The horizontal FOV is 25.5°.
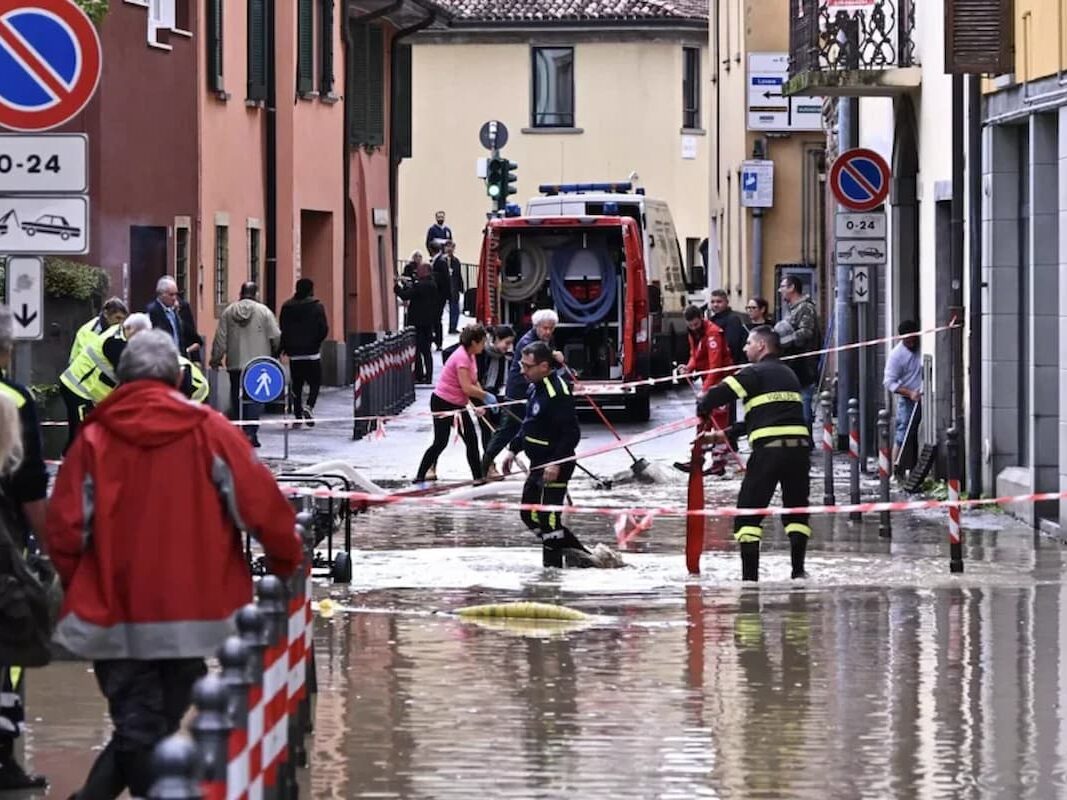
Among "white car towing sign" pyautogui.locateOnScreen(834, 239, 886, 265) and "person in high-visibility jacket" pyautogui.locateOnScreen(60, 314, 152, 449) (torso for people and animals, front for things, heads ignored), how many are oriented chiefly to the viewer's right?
1

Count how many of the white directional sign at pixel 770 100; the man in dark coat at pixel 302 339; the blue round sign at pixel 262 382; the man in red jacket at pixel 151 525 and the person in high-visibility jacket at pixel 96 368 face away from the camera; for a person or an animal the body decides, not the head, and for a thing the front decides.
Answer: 2

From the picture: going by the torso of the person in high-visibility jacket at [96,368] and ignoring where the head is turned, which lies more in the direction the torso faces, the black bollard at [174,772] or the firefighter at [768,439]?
the firefighter

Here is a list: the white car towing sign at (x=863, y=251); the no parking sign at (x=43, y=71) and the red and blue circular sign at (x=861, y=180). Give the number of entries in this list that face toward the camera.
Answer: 3

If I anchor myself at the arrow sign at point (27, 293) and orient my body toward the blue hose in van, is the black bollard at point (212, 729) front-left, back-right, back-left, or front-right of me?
back-right

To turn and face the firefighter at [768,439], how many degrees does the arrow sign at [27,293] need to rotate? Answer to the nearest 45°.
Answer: approximately 135° to its left

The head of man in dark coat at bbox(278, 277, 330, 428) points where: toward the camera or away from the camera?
away from the camera

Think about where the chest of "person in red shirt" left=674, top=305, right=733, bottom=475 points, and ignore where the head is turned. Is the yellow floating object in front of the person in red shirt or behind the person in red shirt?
in front

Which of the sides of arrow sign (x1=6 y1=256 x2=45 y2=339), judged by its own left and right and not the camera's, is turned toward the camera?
front

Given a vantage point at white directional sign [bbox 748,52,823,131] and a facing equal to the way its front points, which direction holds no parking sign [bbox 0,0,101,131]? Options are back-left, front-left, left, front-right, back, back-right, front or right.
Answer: front

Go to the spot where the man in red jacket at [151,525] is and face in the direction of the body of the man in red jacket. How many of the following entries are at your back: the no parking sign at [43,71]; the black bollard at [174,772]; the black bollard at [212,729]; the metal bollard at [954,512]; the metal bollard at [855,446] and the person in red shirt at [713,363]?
2

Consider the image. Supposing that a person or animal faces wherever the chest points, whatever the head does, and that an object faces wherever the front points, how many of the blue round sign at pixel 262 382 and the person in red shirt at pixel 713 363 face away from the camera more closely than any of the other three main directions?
0

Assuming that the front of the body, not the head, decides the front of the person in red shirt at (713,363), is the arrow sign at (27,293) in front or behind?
in front

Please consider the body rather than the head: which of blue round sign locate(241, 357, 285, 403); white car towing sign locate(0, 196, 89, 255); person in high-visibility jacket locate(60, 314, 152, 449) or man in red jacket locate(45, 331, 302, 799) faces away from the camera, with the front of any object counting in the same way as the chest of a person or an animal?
the man in red jacket

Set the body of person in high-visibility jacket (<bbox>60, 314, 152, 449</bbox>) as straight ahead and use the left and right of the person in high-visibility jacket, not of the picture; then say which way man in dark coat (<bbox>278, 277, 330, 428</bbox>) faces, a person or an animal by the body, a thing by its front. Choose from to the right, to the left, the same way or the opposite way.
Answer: to the left

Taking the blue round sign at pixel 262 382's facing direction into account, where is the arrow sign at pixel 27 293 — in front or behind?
in front

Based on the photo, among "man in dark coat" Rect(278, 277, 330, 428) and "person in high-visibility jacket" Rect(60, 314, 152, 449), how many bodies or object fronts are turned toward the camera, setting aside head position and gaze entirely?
0

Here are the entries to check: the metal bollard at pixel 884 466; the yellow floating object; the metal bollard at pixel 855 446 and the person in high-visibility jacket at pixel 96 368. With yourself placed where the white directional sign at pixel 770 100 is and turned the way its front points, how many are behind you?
0

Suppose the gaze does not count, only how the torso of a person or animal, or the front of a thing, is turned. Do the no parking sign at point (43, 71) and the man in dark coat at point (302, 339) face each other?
no

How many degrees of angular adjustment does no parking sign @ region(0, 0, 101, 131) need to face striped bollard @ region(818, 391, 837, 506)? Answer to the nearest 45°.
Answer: approximately 135° to its left

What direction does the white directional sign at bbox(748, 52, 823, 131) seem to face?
toward the camera
